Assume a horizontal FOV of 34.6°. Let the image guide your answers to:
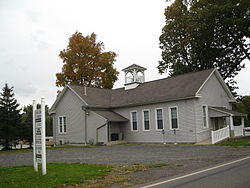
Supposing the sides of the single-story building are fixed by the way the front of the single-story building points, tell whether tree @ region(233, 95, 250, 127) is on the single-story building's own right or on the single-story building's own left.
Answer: on the single-story building's own left

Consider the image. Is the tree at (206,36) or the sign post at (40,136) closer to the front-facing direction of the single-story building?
the sign post

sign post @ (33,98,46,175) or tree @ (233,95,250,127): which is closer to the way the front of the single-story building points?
the sign post

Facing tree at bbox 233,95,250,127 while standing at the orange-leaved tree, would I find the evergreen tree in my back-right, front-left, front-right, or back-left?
back-right

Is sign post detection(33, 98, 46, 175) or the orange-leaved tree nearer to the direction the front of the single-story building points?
the sign post

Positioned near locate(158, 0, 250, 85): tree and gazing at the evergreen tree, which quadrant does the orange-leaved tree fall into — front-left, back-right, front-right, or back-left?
front-right

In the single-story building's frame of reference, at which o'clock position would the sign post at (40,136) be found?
The sign post is roughly at 2 o'clock from the single-story building.

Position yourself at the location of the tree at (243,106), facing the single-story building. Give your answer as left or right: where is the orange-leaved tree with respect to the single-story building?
right

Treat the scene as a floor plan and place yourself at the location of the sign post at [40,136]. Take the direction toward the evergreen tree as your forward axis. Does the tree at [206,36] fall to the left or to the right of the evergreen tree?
right

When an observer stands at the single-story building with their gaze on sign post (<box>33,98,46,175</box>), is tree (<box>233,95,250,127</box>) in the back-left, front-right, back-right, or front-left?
back-left

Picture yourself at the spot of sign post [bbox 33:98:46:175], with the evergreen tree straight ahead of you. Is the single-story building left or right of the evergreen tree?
right
